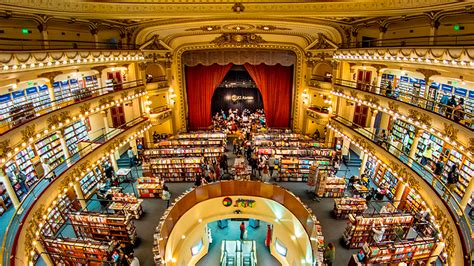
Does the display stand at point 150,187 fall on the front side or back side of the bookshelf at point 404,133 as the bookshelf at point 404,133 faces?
on the front side

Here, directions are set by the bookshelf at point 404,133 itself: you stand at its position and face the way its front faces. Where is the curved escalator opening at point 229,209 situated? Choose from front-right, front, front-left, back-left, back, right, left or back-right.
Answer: front

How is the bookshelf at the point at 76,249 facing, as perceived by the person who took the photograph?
facing the viewer

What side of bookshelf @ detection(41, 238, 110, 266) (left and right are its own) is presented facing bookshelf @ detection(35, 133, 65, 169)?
back

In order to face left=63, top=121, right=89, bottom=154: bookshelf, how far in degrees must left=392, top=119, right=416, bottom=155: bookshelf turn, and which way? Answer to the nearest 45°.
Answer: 0° — it already faces it

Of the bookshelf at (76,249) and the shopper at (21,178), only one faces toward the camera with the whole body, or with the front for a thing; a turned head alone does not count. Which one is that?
the bookshelf

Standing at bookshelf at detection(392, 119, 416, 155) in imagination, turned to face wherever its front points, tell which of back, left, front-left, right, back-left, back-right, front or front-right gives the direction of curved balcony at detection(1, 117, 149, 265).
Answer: front

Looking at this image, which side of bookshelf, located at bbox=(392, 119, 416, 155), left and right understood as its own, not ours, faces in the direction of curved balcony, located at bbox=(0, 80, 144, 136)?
front

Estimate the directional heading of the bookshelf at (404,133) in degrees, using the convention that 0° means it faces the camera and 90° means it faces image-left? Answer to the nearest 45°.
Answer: approximately 45°

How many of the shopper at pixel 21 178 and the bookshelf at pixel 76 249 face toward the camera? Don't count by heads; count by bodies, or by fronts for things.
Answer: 1

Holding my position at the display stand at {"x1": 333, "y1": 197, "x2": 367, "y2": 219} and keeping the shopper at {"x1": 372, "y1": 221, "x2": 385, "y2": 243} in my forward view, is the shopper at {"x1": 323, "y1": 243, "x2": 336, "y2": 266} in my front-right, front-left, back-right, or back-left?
front-right
